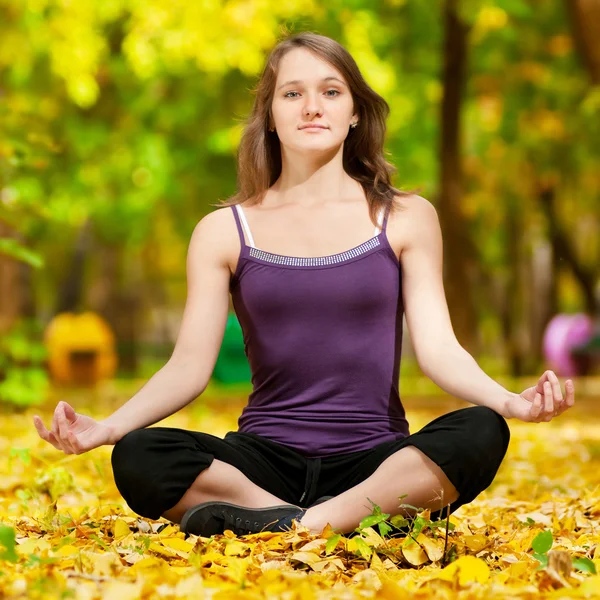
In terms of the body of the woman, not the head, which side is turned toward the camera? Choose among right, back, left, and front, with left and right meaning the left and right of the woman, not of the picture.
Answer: front

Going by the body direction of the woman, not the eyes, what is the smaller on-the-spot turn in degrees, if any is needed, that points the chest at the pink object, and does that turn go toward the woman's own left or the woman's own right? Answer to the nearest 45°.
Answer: approximately 180°

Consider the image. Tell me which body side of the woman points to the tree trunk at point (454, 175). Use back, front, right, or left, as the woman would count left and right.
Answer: back

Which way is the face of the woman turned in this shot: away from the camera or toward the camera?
toward the camera

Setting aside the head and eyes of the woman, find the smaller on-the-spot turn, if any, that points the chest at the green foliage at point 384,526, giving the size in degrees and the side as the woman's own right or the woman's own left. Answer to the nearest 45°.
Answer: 0° — they already face it

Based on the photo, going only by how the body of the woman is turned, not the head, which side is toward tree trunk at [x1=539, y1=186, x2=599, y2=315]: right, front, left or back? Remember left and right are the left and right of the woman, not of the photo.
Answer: back

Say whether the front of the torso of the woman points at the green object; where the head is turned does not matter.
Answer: no

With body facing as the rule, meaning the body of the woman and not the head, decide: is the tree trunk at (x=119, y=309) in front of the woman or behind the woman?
behind
